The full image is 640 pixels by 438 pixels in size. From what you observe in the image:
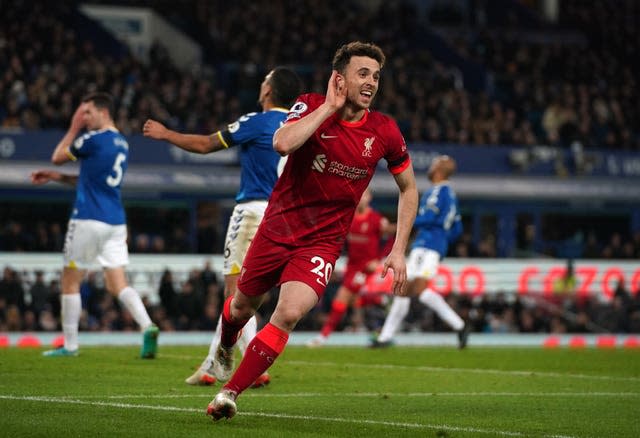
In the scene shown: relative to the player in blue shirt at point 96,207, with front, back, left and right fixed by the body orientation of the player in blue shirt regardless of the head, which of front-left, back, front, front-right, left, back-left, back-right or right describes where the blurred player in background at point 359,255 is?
right

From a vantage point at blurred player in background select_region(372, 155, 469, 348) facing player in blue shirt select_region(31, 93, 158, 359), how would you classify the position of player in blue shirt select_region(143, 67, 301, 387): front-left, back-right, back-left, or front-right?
front-left

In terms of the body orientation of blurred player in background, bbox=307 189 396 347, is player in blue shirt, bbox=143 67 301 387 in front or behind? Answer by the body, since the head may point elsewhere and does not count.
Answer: in front

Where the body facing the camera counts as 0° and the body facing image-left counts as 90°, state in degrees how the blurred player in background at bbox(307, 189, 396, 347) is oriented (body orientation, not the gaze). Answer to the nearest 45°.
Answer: approximately 45°

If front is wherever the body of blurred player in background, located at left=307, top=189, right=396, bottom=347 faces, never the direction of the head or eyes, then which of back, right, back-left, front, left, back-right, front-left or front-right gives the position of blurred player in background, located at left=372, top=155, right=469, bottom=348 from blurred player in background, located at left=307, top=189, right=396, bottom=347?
left

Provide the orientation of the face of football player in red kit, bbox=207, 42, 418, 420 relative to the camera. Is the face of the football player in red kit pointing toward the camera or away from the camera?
toward the camera

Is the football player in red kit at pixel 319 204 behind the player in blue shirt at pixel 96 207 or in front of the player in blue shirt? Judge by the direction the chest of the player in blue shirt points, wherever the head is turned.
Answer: behind

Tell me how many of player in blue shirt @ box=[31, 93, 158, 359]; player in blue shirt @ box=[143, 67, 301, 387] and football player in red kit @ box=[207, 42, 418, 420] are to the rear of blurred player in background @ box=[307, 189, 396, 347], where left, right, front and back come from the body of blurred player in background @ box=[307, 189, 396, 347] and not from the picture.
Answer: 0

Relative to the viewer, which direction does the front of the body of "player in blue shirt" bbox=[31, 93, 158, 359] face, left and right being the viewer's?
facing away from the viewer and to the left of the viewer

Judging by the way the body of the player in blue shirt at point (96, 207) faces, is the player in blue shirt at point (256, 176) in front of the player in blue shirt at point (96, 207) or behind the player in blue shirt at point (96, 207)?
behind

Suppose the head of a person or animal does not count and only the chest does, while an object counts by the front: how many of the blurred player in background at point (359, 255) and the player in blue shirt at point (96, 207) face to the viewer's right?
0

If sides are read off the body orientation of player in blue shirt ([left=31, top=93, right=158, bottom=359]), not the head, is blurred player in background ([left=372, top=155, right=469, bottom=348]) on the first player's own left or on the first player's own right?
on the first player's own right
